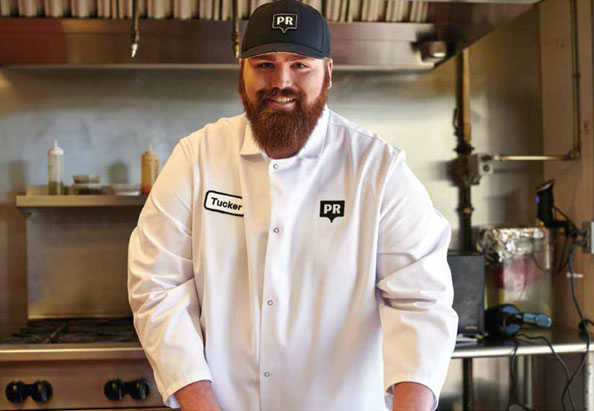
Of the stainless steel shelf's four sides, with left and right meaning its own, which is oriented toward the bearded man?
front

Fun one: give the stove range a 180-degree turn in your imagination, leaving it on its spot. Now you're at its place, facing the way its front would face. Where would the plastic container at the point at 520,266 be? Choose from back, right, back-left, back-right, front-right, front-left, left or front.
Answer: right

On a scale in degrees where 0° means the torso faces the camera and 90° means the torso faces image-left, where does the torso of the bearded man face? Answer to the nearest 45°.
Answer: approximately 0°

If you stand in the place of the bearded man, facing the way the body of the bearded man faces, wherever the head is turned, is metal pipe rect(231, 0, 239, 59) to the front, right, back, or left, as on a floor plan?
back

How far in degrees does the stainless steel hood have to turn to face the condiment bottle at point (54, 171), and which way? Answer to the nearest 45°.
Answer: approximately 90° to its right

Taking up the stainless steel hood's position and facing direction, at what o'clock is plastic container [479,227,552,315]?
The plastic container is roughly at 9 o'clock from the stainless steel hood.

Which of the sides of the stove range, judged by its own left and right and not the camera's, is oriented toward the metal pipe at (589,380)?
left

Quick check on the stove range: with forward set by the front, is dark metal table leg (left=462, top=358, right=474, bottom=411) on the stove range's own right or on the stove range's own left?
on the stove range's own left

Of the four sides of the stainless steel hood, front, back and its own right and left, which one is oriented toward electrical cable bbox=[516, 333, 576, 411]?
left
